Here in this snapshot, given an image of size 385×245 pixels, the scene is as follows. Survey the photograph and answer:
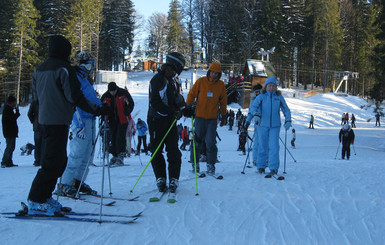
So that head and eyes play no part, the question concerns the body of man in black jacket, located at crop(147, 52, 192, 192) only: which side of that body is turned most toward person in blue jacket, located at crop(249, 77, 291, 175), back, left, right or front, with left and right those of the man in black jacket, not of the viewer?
left

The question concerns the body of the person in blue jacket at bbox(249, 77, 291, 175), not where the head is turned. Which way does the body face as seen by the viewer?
toward the camera

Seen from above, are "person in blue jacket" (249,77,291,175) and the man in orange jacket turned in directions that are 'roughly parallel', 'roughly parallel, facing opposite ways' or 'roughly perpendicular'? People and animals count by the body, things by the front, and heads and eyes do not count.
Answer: roughly parallel

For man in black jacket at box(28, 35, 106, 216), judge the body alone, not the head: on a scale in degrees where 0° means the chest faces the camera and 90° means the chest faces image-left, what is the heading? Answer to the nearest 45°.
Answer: approximately 225°

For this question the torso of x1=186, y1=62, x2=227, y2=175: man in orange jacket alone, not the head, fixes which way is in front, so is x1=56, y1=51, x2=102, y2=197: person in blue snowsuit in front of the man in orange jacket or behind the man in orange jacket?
in front

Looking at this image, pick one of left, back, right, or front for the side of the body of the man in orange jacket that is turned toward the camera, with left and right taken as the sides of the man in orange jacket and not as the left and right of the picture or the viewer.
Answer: front

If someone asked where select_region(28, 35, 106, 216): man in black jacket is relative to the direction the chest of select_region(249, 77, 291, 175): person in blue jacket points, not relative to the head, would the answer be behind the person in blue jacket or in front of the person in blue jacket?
in front

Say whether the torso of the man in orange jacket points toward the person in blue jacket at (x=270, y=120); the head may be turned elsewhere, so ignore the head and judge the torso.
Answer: no

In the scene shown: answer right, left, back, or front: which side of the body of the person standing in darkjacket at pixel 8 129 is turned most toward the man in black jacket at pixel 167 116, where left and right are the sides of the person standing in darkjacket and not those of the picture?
right

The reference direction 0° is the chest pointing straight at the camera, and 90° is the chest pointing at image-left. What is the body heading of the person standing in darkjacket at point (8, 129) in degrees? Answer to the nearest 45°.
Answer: approximately 270°

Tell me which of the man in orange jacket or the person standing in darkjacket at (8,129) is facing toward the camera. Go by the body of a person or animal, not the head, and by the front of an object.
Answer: the man in orange jacket
